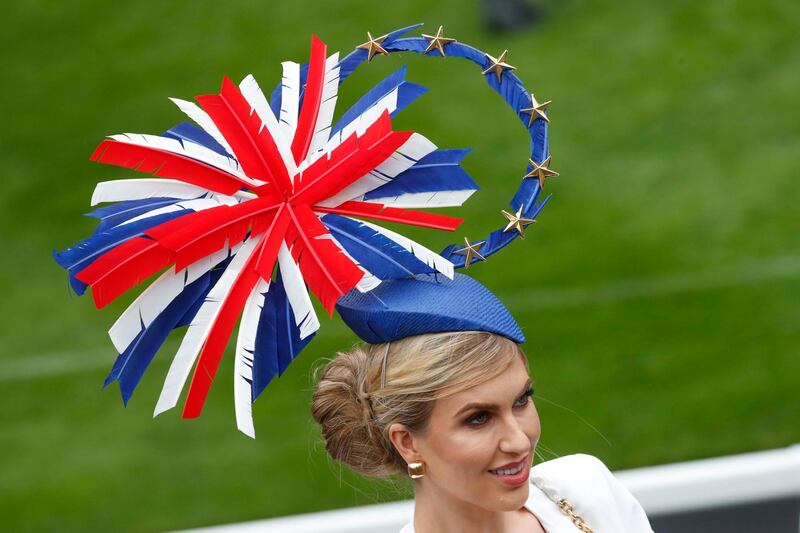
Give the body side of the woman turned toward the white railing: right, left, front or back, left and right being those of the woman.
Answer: left

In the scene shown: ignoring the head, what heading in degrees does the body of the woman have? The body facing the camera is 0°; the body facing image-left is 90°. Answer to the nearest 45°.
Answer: approximately 315°
